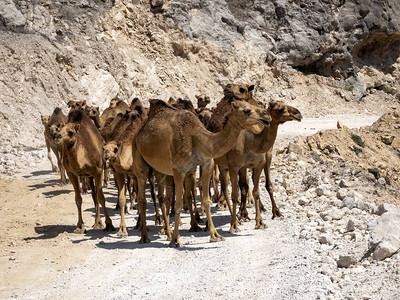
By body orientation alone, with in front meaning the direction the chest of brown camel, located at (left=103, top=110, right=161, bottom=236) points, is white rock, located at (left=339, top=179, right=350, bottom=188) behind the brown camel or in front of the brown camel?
behind

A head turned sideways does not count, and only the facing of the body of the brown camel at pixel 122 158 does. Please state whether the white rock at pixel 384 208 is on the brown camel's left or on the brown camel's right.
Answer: on the brown camel's left

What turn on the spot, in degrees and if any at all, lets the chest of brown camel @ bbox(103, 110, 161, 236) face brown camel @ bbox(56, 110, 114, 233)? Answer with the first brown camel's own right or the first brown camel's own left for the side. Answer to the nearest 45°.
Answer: approximately 45° to the first brown camel's own right

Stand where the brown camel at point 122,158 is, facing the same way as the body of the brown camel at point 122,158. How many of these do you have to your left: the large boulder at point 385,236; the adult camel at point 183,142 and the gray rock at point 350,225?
3

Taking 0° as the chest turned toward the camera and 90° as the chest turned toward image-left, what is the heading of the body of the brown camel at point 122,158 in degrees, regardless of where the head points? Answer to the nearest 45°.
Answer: approximately 45°

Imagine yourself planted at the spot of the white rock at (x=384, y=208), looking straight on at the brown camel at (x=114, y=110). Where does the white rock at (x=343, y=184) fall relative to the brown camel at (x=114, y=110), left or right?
right

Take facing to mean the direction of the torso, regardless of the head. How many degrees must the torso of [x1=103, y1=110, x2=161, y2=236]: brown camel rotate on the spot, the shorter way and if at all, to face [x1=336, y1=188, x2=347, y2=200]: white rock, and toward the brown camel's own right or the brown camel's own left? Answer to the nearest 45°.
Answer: approximately 135° to the brown camel's own left

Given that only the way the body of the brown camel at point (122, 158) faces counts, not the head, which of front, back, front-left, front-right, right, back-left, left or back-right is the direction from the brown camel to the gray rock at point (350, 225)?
left

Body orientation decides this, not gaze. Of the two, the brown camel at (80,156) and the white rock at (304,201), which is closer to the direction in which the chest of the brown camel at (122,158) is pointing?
the brown camel

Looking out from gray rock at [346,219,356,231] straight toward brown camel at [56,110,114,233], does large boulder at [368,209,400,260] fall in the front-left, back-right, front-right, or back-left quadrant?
back-left

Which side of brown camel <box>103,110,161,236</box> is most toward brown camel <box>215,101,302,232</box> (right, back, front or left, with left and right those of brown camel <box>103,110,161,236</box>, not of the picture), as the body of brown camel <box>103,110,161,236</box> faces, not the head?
left

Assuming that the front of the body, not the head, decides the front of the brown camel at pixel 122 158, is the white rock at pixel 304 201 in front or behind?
behind
